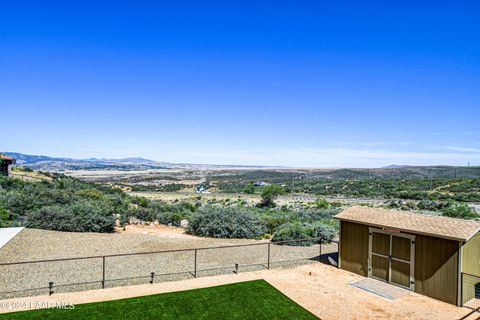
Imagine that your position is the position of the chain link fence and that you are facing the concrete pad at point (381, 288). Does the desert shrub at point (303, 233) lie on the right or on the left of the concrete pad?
left

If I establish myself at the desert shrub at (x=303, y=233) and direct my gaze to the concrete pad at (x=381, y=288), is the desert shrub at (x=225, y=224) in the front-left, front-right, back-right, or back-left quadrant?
back-right

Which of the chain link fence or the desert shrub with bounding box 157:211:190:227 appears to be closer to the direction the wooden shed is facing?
the chain link fence

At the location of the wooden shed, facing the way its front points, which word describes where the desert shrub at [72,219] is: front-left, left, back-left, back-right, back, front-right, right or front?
front-right

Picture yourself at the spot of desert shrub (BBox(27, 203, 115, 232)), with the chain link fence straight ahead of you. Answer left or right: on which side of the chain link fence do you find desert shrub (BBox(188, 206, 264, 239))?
left

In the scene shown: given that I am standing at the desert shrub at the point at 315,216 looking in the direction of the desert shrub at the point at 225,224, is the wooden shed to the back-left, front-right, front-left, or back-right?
front-left

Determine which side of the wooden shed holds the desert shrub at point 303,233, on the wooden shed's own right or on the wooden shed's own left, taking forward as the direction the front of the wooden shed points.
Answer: on the wooden shed's own right

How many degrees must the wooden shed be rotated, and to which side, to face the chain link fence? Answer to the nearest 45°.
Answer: approximately 45° to its right

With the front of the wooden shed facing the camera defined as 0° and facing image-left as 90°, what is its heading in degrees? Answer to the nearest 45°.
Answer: approximately 45°

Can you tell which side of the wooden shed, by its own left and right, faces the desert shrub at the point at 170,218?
right

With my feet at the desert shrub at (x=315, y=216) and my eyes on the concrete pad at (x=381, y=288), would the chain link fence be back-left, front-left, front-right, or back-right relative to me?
front-right

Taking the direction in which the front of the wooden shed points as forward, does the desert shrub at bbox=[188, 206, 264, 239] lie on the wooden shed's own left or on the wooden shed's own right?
on the wooden shed's own right

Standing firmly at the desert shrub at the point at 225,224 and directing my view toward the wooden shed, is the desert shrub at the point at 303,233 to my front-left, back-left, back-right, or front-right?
front-left
